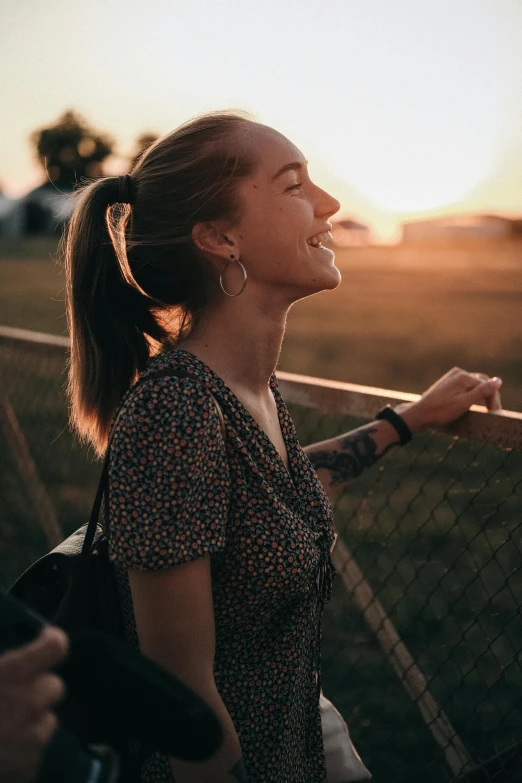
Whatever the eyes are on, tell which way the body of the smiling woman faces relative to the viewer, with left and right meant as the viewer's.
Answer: facing to the right of the viewer

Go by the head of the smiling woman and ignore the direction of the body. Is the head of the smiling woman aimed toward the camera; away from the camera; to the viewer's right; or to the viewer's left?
to the viewer's right
